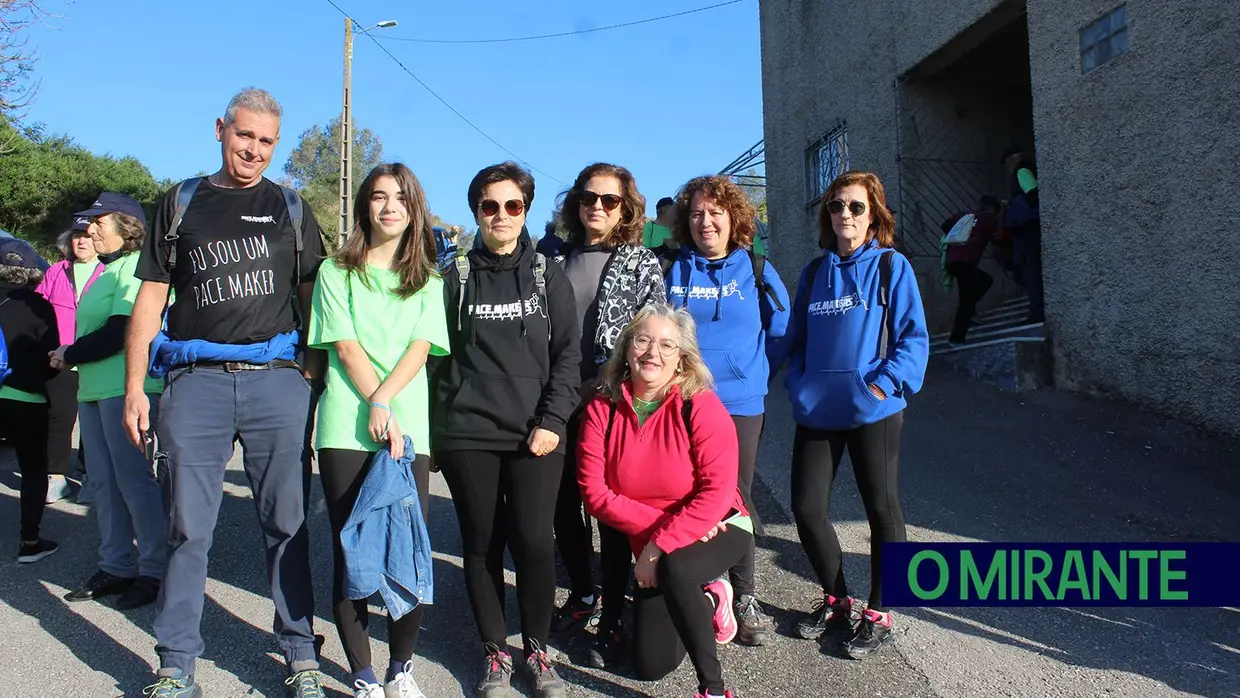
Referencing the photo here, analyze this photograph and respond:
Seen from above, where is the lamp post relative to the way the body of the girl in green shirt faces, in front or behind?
behind

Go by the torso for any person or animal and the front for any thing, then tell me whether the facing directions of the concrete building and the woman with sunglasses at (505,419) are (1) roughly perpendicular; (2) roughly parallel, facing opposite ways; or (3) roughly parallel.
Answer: roughly perpendicular

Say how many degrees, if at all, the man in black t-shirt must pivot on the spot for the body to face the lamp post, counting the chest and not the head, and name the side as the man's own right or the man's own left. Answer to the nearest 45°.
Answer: approximately 180°

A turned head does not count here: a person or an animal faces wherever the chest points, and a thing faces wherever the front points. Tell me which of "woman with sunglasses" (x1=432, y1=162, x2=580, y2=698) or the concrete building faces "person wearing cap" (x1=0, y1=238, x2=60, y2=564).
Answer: the concrete building

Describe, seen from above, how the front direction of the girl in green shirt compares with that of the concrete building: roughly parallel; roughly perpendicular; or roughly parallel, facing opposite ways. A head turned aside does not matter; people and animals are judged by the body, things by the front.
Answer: roughly perpendicular

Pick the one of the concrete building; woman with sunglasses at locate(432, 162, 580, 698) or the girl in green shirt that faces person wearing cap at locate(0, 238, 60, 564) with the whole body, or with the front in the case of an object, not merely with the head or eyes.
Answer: the concrete building

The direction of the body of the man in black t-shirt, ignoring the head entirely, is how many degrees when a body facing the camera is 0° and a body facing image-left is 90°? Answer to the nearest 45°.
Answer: approximately 0°
